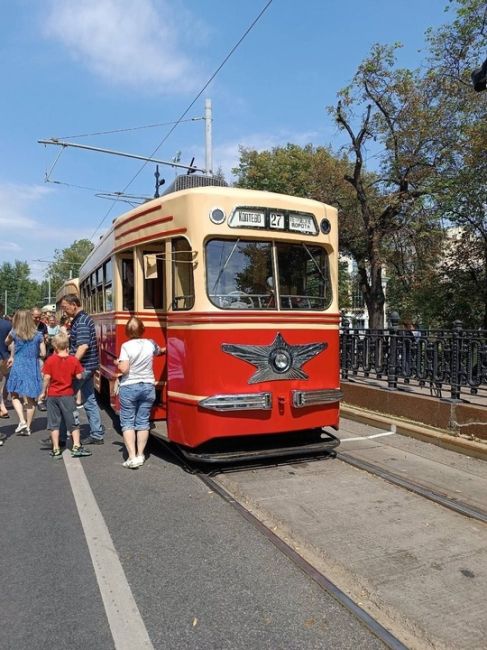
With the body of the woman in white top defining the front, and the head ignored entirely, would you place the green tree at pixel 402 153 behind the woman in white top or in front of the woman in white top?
in front

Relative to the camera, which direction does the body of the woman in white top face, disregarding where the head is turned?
away from the camera

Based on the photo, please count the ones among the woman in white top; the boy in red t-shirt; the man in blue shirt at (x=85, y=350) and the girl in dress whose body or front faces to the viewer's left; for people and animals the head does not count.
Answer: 1

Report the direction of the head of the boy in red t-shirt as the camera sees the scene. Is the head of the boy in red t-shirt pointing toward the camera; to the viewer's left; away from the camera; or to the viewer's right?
away from the camera

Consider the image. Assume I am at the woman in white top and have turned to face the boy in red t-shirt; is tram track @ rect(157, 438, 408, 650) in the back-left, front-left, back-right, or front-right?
back-left

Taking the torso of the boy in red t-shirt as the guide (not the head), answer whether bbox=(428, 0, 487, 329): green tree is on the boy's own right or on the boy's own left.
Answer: on the boy's own right

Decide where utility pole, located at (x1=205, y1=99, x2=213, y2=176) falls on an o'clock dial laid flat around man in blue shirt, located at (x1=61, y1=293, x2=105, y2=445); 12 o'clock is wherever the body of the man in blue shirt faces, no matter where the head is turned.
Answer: The utility pole is roughly at 4 o'clock from the man in blue shirt.

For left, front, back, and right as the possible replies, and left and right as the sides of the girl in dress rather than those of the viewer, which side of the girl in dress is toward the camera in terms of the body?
back

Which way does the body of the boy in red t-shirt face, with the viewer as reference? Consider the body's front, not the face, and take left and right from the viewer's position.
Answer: facing away from the viewer

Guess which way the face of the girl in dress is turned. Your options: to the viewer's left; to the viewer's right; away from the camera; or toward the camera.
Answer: away from the camera

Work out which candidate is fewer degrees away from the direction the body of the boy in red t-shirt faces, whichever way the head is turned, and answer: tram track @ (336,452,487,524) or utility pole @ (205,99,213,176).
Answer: the utility pole

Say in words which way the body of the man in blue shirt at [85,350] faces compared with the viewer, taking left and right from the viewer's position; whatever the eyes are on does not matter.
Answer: facing to the left of the viewer

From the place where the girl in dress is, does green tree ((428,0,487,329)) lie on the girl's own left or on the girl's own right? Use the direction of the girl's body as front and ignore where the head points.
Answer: on the girl's own right
